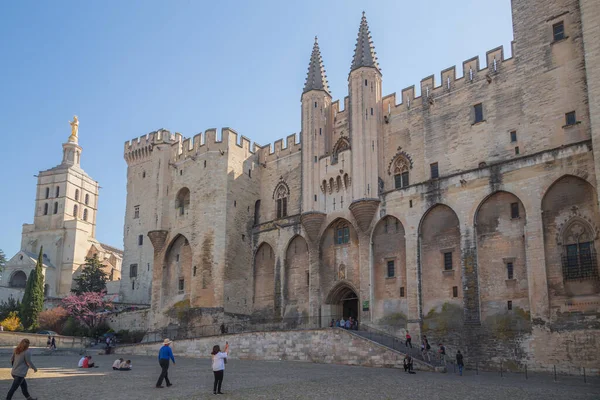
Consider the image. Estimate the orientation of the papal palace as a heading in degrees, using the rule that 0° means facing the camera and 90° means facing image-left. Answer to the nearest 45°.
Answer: approximately 45°

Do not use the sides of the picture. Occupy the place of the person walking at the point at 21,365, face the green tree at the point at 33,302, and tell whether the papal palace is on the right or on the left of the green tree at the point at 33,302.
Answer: right

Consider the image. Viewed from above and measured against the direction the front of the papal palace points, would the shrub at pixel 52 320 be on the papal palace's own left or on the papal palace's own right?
on the papal palace's own right

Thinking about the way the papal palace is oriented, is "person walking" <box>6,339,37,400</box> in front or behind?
in front

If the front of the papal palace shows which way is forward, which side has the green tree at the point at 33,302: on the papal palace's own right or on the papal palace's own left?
on the papal palace's own right

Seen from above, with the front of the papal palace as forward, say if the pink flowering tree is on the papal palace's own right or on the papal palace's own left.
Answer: on the papal palace's own right

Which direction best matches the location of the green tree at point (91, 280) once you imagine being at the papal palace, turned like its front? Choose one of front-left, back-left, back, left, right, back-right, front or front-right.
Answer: right
